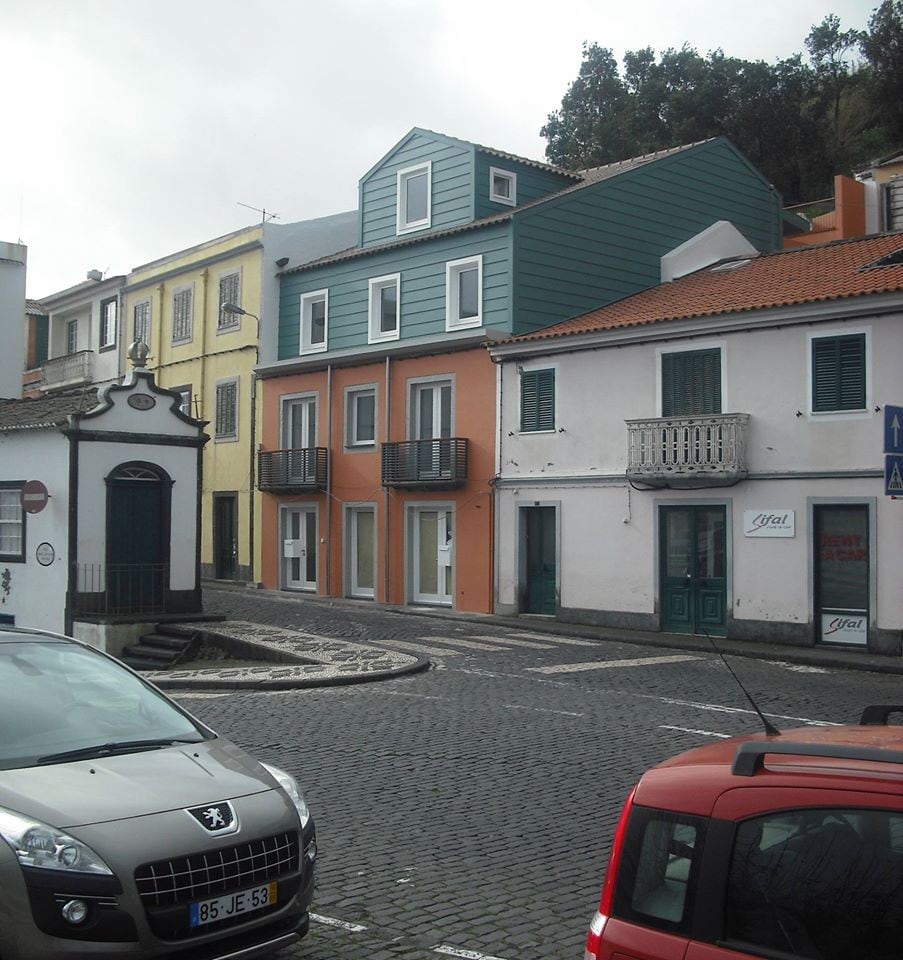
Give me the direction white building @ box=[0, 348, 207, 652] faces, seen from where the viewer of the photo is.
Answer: facing the viewer and to the right of the viewer

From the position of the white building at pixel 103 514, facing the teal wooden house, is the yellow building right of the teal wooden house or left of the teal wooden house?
left

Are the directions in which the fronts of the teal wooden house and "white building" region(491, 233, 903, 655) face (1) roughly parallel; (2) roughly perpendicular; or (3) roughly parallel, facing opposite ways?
roughly parallel

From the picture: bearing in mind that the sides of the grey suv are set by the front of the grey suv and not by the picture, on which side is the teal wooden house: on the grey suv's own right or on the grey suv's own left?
on the grey suv's own left

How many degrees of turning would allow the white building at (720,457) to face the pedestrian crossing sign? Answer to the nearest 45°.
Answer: approximately 45° to its left

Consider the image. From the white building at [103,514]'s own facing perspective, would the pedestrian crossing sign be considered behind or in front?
in front

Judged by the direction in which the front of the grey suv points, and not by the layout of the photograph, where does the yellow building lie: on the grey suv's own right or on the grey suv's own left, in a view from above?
on the grey suv's own left

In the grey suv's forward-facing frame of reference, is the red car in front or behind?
in front

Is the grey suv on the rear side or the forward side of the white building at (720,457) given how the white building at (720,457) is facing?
on the forward side

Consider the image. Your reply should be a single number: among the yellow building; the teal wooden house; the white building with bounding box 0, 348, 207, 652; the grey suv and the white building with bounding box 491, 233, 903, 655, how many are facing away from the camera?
0

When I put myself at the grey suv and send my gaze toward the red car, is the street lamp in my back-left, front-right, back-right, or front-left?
back-left

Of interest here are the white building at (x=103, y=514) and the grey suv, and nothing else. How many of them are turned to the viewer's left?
0

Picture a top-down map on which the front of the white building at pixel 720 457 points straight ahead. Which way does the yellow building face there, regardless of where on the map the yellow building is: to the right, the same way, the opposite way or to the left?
the same way

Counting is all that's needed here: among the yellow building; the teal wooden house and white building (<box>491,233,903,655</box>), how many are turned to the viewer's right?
0

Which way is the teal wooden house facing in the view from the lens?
facing the viewer and to the left of the viewer
